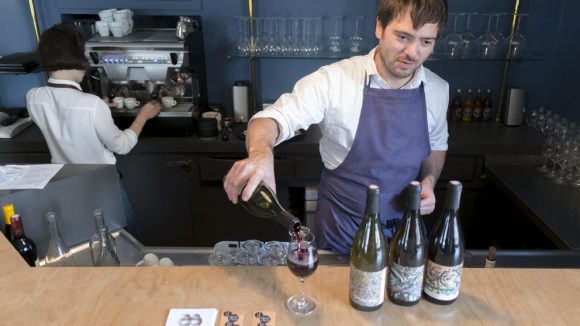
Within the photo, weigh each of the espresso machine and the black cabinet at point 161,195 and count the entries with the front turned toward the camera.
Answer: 2

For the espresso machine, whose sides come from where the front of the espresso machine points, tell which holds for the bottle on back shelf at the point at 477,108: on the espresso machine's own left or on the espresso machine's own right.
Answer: on the espresso machine's own left

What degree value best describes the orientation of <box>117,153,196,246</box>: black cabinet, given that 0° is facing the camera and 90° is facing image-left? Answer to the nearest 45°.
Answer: approximately 0°

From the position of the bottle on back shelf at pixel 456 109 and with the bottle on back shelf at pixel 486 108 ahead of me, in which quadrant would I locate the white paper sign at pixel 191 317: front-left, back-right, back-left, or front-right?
back-right

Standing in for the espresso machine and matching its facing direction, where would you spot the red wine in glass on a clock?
The red wine in glass is roughly at 12 o'clock from the espresso machine.

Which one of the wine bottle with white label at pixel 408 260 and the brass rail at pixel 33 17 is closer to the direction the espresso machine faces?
the wine bottle with white label

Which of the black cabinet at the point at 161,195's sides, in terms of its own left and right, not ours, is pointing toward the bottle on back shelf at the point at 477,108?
left

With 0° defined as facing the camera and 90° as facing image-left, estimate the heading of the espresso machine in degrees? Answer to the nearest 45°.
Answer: approximately 0°

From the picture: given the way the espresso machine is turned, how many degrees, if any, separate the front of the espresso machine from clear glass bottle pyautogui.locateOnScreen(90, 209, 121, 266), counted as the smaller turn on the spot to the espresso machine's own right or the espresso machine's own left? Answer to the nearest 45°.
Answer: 0° — it already faces it
